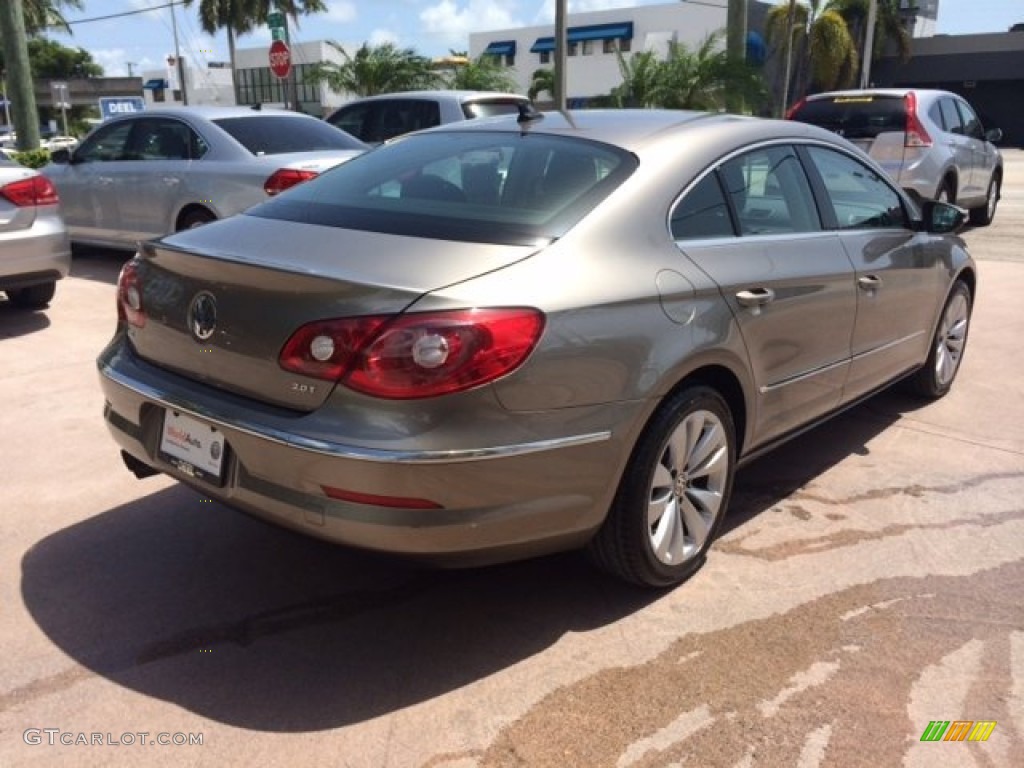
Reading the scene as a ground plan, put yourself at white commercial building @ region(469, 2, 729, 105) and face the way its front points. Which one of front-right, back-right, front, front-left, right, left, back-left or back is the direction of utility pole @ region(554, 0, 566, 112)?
front-left

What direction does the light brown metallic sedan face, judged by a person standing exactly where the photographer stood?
facing away from the viewer and to the right of the viewer

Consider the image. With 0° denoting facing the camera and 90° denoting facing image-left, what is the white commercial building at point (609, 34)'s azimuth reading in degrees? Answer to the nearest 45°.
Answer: approximately 45°

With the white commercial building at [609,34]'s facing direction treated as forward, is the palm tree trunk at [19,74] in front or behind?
in front

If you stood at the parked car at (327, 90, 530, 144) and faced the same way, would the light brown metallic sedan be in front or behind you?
behind

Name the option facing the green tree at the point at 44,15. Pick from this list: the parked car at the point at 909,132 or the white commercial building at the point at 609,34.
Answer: the white commercial building

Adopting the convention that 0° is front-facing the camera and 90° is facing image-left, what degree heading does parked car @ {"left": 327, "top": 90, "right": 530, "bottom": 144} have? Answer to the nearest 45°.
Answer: approximately 135°

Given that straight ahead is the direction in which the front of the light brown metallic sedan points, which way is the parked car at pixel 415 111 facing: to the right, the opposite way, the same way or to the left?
to the left

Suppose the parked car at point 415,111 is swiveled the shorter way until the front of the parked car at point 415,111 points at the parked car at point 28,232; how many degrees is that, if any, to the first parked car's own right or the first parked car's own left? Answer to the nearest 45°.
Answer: approximately 90° to the first parked car's own left

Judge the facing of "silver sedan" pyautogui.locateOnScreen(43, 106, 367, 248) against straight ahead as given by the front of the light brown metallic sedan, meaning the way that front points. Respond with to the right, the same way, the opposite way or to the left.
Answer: to the left

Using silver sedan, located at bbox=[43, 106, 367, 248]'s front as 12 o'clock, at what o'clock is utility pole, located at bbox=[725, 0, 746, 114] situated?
The utility pole is roughly at 3 o'clock from the silver sedan.

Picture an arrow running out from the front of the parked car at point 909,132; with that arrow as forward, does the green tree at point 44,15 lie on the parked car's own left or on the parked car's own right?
on the parked car's own left

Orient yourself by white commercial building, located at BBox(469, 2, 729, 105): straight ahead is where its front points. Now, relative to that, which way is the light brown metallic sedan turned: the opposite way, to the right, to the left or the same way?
the opposite way

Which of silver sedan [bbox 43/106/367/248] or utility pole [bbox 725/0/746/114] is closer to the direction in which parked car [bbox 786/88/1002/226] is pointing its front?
the utility pole

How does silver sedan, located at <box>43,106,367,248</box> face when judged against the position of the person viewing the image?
facing away from the viewer and to the left of the viewer
